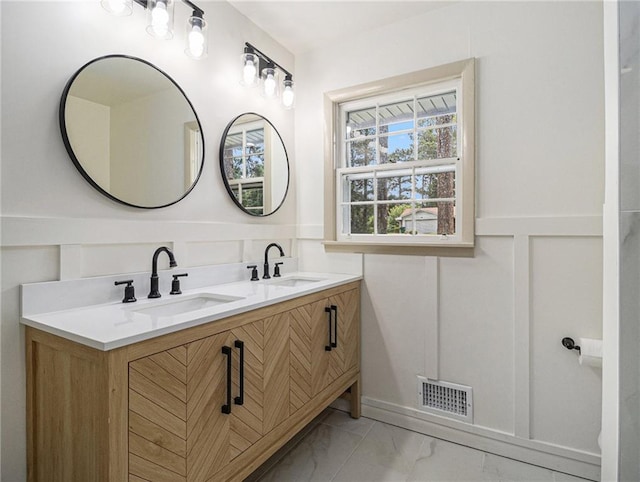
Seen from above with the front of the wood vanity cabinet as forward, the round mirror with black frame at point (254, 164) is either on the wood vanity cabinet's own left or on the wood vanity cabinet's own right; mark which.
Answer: on the wood vanity cabinet's own left

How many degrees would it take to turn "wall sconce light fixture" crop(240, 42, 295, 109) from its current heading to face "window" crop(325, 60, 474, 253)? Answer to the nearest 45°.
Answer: approximately 45° to its left

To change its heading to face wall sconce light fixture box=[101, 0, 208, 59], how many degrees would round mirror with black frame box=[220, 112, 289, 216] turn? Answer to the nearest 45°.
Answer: approximately 90° to its right

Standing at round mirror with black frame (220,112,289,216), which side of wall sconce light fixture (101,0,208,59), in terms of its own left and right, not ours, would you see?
left

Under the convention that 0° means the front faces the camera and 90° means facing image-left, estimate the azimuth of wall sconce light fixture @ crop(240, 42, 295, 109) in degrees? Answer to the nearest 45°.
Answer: approximately 315°

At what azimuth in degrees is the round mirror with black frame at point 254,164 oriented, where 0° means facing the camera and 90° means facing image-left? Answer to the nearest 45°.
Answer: approximately 315°
